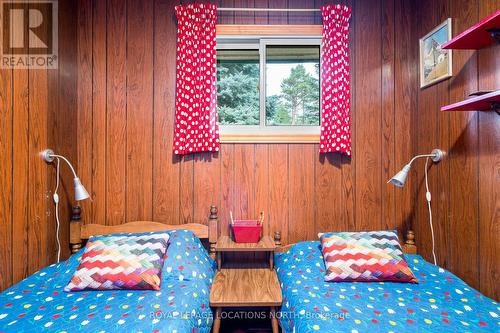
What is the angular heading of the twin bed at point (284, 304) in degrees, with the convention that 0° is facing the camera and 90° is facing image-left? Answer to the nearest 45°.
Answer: approximately 0°

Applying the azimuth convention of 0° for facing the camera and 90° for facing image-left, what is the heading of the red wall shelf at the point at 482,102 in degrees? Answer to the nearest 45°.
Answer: approximately 45°

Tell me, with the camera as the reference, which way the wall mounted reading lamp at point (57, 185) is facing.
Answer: facing the viewer and to the right of the viewer

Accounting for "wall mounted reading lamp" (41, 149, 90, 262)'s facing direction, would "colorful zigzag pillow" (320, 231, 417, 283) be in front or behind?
in front

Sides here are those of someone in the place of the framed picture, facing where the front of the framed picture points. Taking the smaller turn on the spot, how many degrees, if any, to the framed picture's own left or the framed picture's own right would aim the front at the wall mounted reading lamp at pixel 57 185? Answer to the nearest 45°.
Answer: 0° — it already faces it

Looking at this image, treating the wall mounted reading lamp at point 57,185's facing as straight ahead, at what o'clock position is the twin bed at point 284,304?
The twin bed is roughly at 12 o'clock from the wall mounted reading lamp.

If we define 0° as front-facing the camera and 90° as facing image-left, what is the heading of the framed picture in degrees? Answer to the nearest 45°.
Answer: approximately 45°

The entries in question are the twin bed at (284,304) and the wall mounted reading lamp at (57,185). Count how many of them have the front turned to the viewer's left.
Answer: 0

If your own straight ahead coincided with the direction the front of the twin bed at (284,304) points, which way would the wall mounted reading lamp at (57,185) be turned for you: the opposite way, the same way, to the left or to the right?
to the left

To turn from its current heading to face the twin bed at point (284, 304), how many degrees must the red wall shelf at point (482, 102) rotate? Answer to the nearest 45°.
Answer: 0° — it already faces it

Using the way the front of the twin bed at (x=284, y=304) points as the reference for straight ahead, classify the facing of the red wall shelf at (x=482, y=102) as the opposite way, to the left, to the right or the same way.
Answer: to the right

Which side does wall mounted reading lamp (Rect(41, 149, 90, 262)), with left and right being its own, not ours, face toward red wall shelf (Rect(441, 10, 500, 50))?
front
